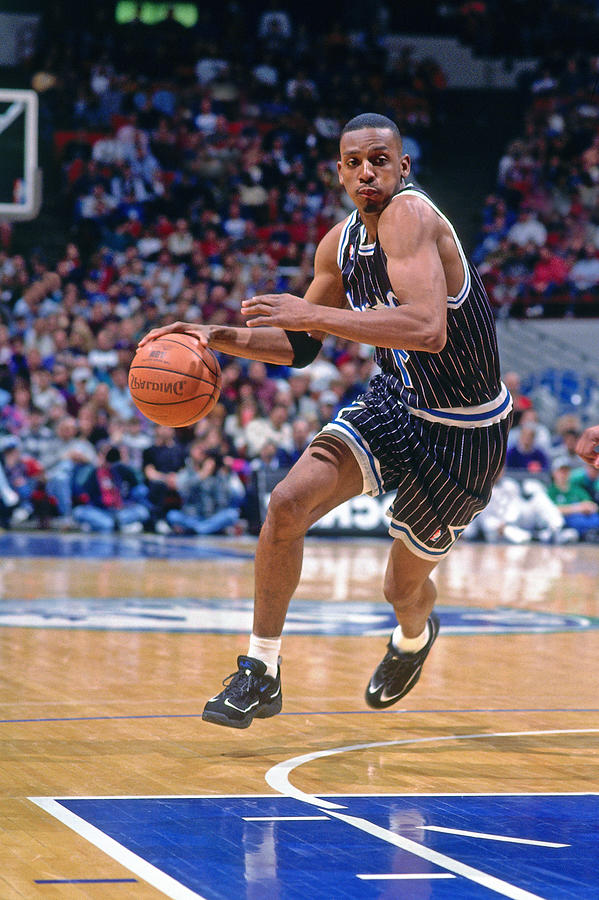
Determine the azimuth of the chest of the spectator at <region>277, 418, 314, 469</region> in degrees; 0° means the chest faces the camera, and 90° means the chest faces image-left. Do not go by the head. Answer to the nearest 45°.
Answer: approximately 0°

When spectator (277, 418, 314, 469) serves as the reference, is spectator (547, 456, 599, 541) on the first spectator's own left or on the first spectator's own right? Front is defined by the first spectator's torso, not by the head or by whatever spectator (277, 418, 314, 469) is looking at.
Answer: on the first spectator's own left

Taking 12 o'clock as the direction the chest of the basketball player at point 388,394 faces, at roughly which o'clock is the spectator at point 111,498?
The spectator is roughly at 4 o'clock from the basketball player.

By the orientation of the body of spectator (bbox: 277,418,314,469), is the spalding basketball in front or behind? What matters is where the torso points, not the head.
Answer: in front

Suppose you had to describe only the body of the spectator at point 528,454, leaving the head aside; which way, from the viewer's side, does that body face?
toward the camera

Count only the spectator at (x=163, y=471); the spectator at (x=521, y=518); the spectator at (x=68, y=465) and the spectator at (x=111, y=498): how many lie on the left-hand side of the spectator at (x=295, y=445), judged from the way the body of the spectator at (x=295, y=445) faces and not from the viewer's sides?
1

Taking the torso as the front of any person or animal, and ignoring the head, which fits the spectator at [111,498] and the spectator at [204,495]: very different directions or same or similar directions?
same or similar directions

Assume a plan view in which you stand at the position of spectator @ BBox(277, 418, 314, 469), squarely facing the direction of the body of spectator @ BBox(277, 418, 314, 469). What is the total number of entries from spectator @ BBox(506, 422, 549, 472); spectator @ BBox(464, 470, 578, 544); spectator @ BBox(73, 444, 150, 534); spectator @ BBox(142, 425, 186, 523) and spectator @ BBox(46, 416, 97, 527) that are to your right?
3

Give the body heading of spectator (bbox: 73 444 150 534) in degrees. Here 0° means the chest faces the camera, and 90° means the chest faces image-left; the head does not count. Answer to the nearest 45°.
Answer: approximately 0°

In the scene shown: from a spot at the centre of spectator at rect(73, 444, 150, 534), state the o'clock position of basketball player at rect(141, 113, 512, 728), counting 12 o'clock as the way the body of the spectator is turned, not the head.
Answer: The basketball player is roughly at 12 o'clock from the spectator.

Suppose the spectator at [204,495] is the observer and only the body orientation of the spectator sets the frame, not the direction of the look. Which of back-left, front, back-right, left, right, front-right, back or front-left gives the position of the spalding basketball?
front

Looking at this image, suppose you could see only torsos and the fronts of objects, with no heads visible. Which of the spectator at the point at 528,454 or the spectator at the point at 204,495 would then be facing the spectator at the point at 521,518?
the spectator at the point at 528,454

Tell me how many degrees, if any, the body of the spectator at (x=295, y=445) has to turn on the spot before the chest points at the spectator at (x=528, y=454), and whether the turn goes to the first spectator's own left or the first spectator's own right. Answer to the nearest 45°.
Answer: approximately 90° to the first spectator's own left

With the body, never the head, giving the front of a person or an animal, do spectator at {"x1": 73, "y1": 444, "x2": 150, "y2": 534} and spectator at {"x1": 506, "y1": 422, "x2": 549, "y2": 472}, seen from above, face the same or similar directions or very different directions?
same or similar directions
